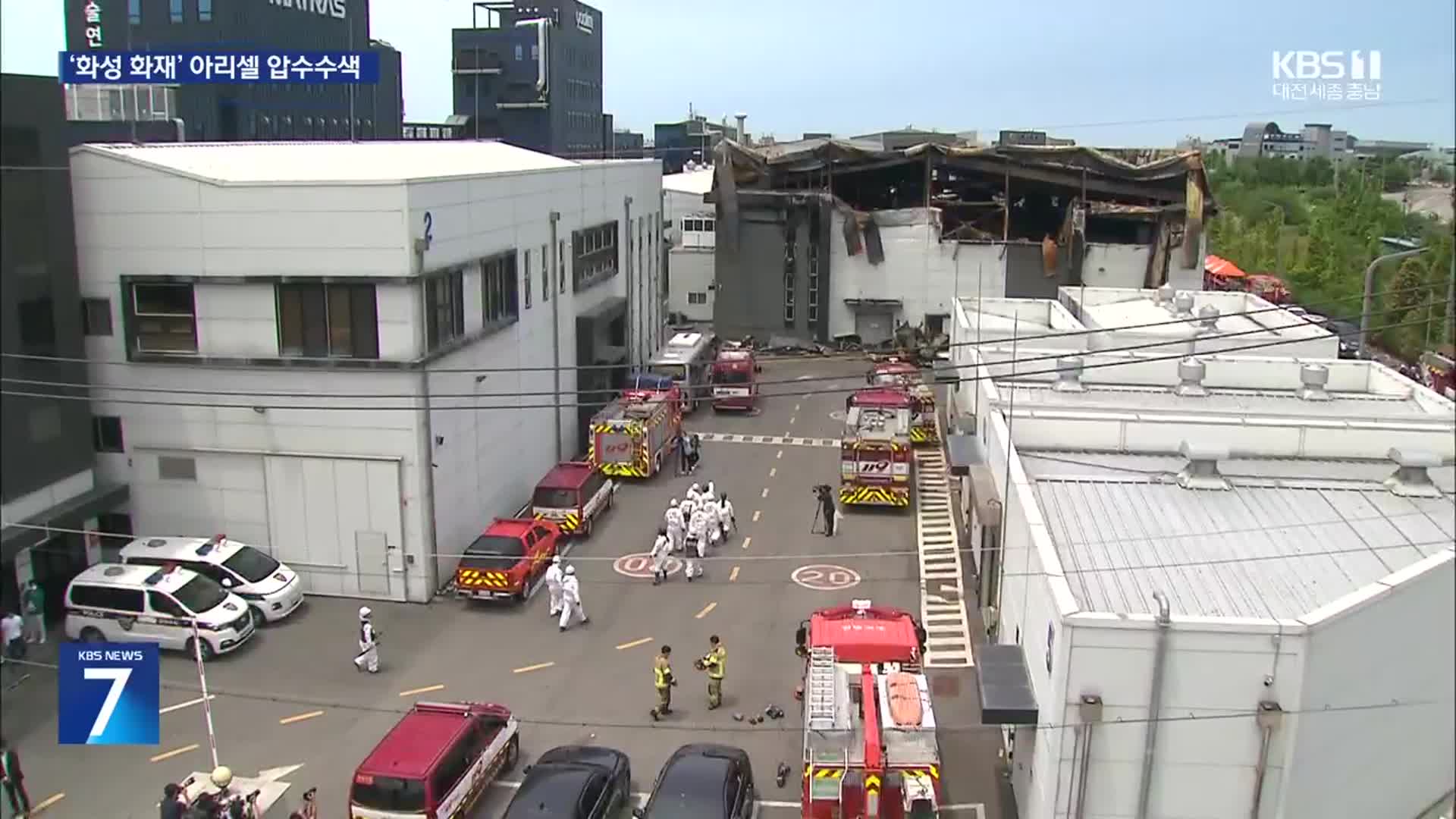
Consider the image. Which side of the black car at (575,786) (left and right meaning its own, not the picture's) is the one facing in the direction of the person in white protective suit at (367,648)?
left

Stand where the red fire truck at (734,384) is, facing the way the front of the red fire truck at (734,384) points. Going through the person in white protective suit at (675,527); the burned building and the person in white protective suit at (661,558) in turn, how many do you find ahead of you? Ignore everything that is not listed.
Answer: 2

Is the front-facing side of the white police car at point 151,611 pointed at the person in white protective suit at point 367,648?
yes

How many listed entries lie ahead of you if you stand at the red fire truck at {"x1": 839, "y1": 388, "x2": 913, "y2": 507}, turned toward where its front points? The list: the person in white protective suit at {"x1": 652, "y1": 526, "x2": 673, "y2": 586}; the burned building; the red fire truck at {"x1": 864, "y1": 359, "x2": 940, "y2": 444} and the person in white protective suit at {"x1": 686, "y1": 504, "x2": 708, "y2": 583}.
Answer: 2

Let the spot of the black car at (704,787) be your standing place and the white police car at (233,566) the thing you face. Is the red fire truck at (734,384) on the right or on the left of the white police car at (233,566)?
right

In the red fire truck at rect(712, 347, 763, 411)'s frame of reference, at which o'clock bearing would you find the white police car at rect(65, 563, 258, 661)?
The white police car is roughly at 1 o'clock from the red fire truck.

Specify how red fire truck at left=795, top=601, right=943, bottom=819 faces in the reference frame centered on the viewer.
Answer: facing away from the viewer

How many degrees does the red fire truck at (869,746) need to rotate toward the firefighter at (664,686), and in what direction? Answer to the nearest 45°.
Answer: approximately 45° to its left

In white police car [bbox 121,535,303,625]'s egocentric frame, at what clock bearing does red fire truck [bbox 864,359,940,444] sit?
The red fire truck is roughly at 10 o'clock from the white police car.

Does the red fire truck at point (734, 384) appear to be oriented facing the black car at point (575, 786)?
yes
